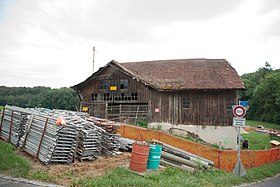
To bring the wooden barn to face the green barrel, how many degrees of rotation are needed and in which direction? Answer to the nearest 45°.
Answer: approximately 45° to its left

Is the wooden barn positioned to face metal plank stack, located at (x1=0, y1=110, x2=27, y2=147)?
yes

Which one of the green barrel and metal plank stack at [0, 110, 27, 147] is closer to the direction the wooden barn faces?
the metal plank stack

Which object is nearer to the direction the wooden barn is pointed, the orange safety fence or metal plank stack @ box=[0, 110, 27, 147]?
the metal plank stack

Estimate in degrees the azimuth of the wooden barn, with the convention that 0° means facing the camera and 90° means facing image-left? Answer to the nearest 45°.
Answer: approximately 45°

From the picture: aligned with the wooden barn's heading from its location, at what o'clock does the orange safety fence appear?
The orange safety fence is roughly at 10 o'clock from the wooden barn.
